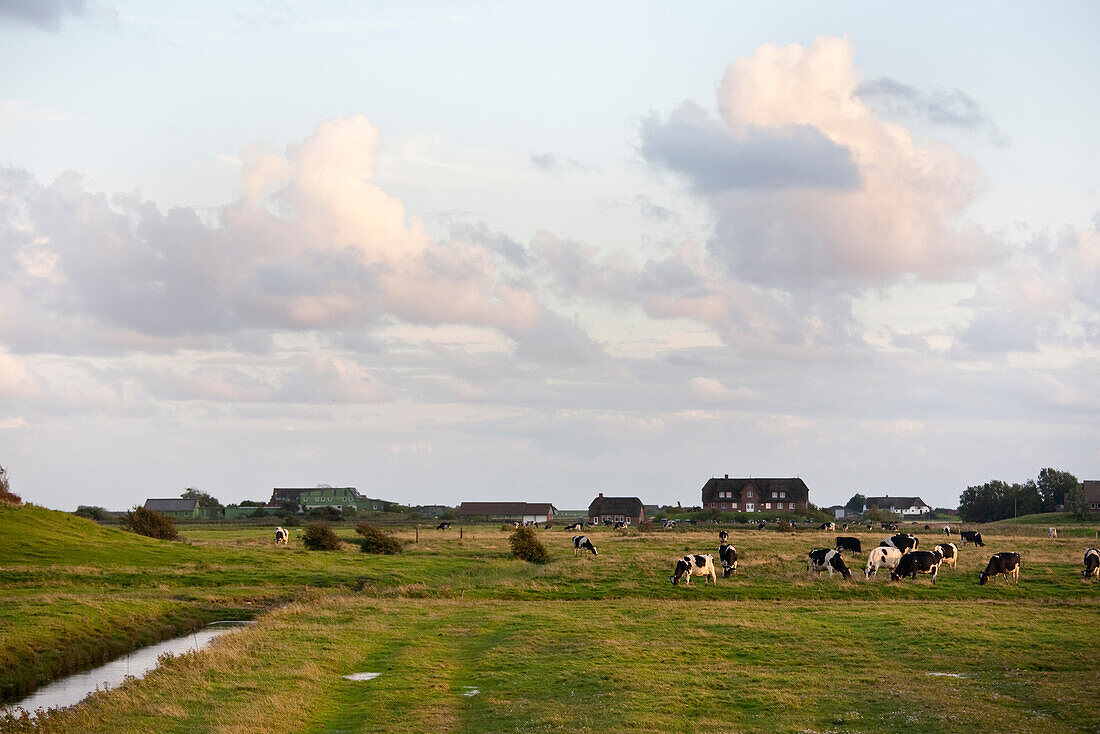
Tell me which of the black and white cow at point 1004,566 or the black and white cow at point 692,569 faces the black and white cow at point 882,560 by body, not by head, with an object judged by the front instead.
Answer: the black and white cow at point 1004,566

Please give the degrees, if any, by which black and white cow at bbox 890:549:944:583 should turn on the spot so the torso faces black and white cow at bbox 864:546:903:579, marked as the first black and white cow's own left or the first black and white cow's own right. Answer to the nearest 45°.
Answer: approximately 45° to the first black and white cow's own right

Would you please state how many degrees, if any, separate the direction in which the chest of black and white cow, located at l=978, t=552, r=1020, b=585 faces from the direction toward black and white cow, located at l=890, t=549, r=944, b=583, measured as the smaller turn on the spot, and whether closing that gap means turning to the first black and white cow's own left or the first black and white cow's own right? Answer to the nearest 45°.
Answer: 0° — it already faces it

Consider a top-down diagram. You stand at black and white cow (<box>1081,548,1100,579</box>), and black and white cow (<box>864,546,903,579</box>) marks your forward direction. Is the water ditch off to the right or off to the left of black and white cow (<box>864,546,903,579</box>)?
left

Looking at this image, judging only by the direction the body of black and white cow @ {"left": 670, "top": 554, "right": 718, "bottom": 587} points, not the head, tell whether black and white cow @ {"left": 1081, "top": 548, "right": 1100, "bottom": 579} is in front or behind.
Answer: behind

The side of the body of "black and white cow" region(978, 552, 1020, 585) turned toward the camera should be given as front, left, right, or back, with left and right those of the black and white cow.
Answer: left

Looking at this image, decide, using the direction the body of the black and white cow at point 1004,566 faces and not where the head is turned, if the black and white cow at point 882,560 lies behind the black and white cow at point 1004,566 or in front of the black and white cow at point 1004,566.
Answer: in front

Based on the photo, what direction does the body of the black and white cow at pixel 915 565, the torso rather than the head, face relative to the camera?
to the viewer's left

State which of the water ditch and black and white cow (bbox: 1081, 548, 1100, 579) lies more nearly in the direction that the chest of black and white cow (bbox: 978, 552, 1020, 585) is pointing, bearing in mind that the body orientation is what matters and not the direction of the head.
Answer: the water ditch

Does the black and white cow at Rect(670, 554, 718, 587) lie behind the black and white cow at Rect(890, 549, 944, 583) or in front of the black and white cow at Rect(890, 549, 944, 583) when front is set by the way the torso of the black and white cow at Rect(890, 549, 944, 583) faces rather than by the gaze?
in front

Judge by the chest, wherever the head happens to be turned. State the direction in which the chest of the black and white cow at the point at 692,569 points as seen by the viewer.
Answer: to the viewer's left

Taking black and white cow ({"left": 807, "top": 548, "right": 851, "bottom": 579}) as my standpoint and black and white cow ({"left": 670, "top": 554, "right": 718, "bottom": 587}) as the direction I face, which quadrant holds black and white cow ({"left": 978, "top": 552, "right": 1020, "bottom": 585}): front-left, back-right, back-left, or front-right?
back-left
